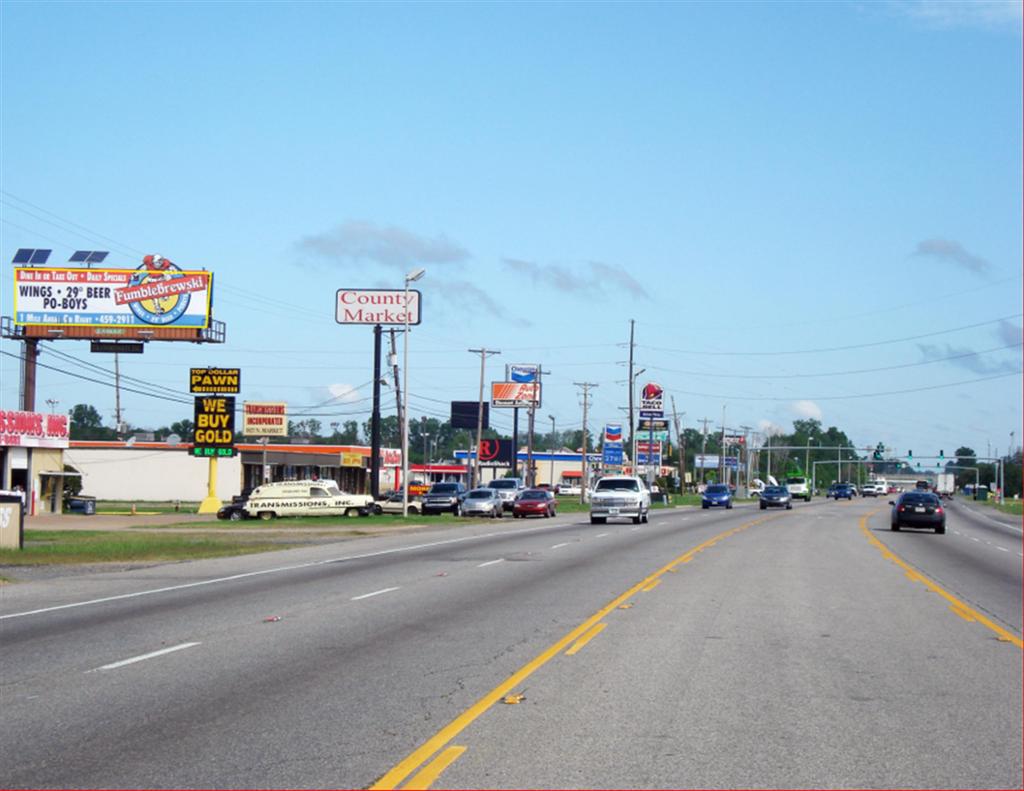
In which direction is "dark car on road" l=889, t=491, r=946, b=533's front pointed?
away from the camera
